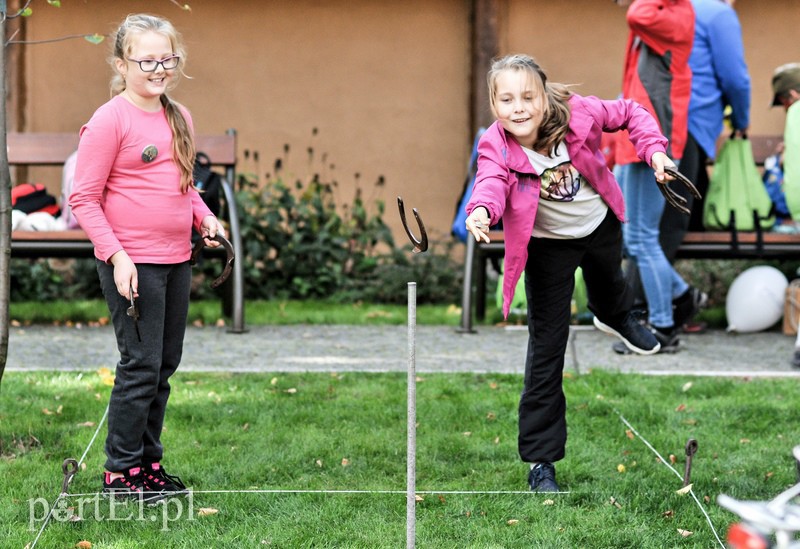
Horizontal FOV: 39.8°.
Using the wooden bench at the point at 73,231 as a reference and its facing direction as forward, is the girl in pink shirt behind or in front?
in front

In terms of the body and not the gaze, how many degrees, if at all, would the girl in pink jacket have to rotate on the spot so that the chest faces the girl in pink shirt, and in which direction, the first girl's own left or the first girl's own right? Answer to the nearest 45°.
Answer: approximately 90° to the first girl's own right

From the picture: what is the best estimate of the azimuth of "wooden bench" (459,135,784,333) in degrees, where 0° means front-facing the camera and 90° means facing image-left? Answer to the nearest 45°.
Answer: approximately 0°

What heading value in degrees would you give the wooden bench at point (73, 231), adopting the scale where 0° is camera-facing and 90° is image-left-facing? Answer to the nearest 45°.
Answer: approximately 0°

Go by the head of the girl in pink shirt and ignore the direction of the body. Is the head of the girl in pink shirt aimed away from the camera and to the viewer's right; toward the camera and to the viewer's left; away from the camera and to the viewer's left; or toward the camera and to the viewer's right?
toward the camera and to the viewer's right

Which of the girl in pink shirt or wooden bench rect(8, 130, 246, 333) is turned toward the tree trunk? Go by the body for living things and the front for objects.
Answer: the wooden bench

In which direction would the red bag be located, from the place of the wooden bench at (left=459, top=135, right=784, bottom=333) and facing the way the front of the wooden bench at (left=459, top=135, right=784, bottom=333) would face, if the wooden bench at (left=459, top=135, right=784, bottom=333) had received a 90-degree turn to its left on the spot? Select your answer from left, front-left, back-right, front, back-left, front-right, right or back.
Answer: back
